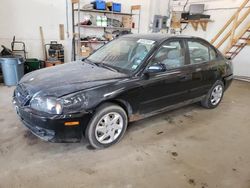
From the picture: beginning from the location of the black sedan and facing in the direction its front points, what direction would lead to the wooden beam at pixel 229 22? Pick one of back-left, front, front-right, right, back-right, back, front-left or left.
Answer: back

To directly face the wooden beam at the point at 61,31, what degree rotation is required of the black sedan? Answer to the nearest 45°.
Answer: approximately 90° to its right

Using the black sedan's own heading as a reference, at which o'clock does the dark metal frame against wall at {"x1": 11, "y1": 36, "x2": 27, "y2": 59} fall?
The dark metal frame against wall is roughly at 3 o'clock from the black sedan.

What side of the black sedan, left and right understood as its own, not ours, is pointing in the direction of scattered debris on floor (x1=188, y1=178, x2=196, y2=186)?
left

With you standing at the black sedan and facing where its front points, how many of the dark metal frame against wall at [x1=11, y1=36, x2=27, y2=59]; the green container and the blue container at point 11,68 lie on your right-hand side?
3

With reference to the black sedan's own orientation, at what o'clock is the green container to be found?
The green container is roughly at 3 o'clock from the black sedan.

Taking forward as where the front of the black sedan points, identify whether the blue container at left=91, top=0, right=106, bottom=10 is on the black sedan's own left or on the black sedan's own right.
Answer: on the black sedan's own right

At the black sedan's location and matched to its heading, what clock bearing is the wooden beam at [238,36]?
The wooden beam is roughly at 6 o'clock from the black sedan.

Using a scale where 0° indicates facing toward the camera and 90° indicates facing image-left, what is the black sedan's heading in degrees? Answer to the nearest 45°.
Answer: approximately 45°

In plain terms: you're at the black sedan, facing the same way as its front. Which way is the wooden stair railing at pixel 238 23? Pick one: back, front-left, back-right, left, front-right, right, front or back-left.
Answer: back

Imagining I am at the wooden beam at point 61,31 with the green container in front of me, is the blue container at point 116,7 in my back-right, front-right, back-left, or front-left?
back-left

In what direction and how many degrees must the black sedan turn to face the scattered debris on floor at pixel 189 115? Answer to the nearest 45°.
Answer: approximately 180°

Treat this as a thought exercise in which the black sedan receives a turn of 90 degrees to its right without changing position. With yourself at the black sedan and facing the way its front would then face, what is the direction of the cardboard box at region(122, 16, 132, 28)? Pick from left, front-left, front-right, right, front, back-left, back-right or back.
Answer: front-right
